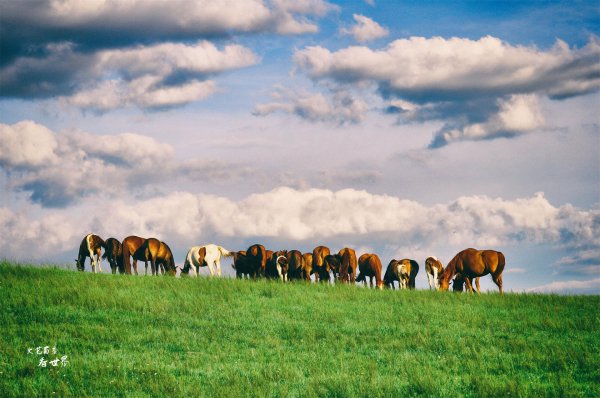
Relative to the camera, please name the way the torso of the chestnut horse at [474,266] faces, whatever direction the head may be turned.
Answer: to the viewer's left

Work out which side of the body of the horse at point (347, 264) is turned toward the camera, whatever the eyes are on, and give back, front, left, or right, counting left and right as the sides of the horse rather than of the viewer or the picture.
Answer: back

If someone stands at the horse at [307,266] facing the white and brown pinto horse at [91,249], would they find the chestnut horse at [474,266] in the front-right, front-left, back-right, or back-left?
back-left

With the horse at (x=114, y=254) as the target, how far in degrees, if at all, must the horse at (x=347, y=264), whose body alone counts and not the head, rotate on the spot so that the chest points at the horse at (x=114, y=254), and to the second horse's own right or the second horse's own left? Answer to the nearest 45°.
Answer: approximately 90° to the second horse's own left

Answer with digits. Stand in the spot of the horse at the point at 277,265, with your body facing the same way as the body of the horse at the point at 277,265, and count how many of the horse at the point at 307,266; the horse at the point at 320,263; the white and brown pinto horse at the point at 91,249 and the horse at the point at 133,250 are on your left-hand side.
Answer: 2

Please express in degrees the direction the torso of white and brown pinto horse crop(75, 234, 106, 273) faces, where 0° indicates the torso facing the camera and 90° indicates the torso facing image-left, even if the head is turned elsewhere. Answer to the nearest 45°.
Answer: approximately 45°

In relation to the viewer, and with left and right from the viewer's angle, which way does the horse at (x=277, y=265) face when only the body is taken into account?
facing the viewer and to the right of the viewer

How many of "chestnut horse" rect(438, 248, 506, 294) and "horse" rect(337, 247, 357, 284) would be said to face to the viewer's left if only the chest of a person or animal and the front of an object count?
1

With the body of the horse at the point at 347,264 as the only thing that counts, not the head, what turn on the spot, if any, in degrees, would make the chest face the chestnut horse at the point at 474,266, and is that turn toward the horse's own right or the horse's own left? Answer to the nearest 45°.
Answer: approximately 135° to the horse's own right

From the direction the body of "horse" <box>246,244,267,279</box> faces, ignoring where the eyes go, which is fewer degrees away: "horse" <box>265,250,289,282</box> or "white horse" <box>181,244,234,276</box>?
the white horse
